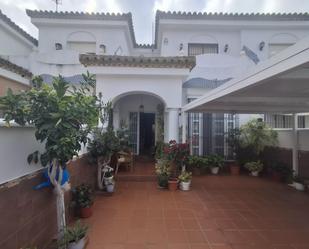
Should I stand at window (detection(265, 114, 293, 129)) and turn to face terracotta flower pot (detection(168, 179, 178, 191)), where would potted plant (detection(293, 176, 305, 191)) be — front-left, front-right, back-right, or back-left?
front-left

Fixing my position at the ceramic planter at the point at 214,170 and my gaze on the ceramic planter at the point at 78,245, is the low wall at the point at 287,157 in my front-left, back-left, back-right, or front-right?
back-left

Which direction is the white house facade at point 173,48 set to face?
toward the camera

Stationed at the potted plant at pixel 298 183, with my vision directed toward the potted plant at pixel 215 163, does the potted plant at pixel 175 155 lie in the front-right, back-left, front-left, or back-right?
front-left
